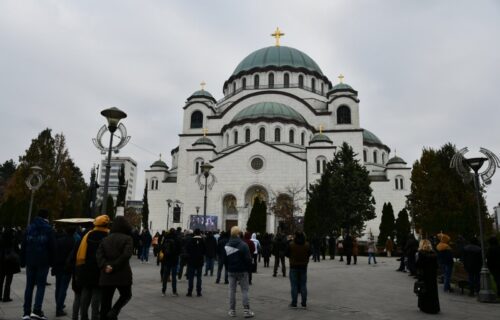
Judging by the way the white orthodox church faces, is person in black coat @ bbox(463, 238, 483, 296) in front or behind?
in front

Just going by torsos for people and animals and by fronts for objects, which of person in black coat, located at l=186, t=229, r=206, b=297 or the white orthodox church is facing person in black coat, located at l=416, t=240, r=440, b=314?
the white orthodox church

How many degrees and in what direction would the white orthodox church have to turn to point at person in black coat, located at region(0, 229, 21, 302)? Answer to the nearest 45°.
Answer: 0° — it already faces them

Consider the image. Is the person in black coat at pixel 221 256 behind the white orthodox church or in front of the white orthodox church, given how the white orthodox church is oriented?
in front

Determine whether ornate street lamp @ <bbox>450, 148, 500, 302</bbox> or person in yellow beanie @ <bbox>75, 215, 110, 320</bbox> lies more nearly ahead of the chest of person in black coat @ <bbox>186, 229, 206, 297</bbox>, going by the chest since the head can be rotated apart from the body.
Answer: the ornate street lamp

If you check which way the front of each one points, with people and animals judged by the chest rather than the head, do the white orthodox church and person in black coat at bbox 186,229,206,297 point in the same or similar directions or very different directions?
very different directions

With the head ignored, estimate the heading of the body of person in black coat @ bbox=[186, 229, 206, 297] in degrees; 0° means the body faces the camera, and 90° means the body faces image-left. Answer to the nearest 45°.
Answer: approximately 180°

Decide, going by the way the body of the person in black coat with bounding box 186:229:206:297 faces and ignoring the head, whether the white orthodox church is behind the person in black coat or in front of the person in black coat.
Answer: in front

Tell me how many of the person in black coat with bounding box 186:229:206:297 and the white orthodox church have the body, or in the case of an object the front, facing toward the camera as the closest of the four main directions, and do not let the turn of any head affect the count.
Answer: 1

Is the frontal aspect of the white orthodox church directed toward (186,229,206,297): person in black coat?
yes

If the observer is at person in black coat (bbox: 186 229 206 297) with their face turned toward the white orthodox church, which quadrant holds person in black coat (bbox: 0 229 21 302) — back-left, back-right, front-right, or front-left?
back-left

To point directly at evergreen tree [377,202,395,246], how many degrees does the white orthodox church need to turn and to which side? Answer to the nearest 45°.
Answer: approximately 45° to its left
